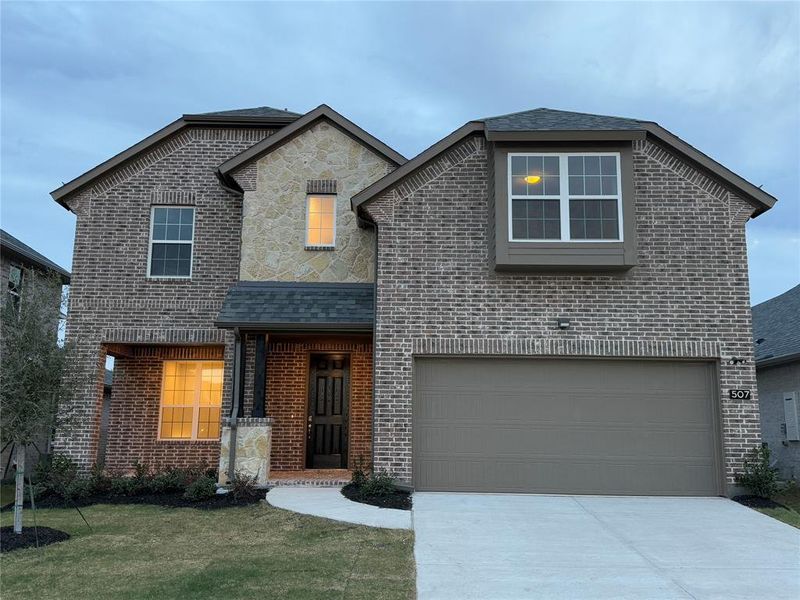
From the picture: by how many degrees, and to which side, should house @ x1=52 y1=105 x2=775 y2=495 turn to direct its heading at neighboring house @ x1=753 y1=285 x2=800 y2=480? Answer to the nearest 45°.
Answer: approximately 135° to its left

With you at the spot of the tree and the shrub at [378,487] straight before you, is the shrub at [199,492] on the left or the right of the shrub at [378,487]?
left

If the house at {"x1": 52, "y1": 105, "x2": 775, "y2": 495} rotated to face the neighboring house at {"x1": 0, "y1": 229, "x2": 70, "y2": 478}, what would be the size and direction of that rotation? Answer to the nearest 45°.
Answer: approximately 135° to its right

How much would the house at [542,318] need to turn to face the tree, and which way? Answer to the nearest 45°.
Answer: approximately 45° to its right

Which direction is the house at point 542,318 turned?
toward the camera

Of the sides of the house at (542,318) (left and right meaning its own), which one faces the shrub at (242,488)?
front

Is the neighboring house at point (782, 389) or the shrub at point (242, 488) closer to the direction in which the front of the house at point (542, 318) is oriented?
the shrub

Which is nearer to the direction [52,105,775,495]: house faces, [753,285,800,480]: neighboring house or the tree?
the tree

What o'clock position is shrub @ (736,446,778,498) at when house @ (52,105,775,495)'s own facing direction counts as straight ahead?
The shrub is roughly at 9 o'clock from the house.

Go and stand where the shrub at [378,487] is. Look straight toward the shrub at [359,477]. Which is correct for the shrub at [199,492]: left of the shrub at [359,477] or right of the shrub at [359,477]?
left
